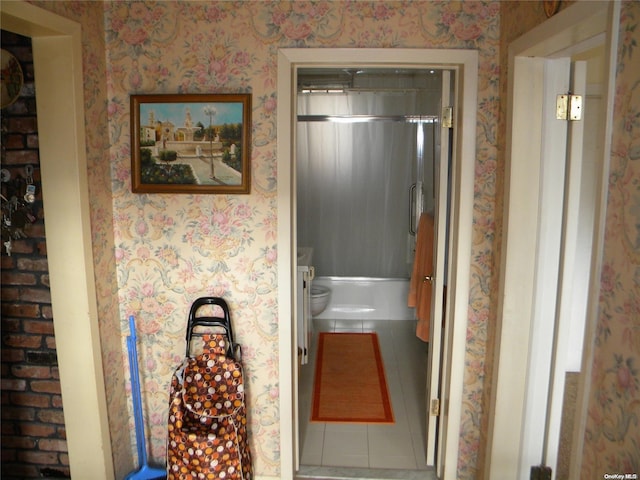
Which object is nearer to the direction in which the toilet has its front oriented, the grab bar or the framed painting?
the grab bar

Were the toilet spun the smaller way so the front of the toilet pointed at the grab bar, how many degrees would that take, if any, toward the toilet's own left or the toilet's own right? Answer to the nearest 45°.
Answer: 0° — it already faces it

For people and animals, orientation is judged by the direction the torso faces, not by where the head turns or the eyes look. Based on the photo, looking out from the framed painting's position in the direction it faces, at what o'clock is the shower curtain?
The shower curtain is roughly at 7 o'clock from the framed painting.

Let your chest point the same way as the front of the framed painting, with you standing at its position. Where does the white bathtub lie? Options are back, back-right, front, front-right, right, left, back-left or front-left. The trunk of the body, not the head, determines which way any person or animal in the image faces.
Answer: back-left

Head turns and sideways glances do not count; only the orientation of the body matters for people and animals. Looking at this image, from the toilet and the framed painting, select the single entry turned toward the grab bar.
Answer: the toilet

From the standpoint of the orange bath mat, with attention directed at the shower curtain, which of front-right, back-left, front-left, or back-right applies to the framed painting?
back-left

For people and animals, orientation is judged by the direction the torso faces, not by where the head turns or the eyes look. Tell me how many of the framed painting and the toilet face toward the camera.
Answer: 1

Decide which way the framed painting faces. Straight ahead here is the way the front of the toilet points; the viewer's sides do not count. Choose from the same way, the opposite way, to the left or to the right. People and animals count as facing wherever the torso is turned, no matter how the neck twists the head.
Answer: to the right

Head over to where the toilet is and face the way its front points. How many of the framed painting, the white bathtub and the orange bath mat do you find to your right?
2

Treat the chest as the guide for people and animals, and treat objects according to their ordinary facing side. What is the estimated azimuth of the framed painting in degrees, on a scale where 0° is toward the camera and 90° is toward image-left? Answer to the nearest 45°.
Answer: approximately 0°

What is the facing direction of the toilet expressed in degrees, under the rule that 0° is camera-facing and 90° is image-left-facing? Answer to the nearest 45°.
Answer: approximately 270°

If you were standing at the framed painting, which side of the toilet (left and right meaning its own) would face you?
right

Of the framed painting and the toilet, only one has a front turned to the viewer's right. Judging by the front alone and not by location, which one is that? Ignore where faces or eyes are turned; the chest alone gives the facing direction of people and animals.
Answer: the toilet

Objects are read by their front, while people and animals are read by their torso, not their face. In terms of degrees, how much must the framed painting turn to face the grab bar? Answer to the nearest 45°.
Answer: approximately 135° to its left
